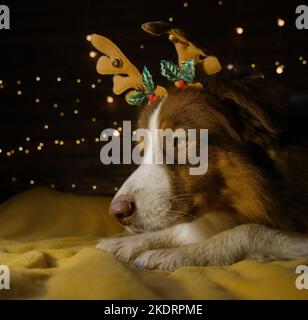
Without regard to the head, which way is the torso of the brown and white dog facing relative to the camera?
to the viewer's left
